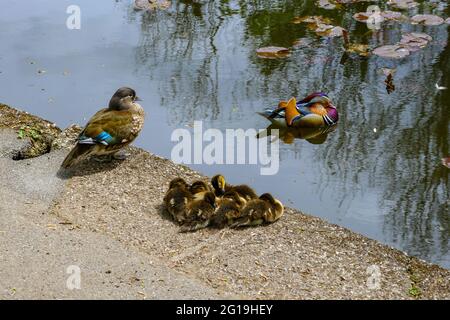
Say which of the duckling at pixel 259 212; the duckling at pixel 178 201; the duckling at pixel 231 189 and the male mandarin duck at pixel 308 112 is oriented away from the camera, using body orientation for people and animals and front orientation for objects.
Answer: the duckling at pixel 178 201

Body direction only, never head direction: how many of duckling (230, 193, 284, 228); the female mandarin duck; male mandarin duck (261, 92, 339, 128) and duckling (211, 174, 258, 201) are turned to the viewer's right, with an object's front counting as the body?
3

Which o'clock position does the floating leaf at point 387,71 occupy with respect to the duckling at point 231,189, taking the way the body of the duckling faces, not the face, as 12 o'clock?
The floating leaf is roughly at 4 o'clock from the duckling.

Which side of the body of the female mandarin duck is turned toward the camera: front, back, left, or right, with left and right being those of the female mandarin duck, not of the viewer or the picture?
right

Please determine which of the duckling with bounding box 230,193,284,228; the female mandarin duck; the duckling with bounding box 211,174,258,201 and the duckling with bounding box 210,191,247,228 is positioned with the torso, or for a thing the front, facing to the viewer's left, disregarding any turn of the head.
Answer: the duckling with bounding box 211,174,258,201

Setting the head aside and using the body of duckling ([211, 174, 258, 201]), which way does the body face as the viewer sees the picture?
to the viewer's left

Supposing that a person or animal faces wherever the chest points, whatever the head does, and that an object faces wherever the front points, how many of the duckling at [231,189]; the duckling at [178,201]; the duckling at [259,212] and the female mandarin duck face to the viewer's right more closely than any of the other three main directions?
2

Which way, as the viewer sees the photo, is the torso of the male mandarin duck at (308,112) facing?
to the viewer's right

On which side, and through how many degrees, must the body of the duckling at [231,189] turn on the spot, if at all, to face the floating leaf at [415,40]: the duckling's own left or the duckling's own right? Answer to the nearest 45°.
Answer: approximately 135° to the duckling's own right

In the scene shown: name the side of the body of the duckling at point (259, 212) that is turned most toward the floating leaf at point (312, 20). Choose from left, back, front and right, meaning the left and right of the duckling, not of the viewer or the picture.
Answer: left

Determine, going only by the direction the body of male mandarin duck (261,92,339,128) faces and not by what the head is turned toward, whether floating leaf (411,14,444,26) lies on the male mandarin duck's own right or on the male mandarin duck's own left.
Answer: on the male mandarin duck's own left

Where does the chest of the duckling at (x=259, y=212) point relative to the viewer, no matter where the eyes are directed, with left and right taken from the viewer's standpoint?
facing to the right of the viewer

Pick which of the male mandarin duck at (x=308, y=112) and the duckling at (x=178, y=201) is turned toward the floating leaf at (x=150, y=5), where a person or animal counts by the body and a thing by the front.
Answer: the duckling

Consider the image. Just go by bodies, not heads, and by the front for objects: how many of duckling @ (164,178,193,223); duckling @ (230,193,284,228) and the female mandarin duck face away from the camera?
1
